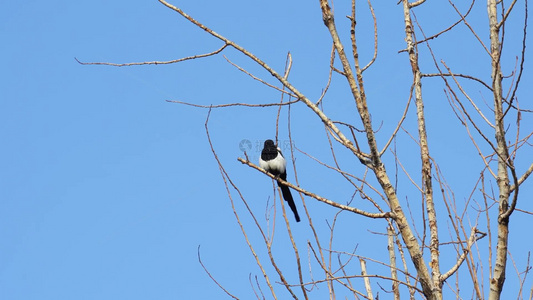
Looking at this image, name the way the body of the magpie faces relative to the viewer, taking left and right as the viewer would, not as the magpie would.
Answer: facing the viewer and to the left of the viewer
